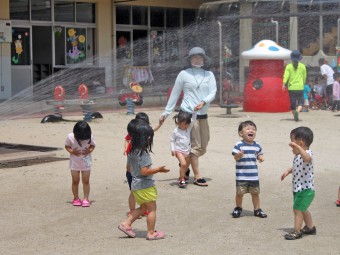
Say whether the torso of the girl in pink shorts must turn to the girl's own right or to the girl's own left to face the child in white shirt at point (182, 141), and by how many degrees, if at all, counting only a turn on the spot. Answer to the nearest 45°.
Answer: approximately 135° to the girl's own left

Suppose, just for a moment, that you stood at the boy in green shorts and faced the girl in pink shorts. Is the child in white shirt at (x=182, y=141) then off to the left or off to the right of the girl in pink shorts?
right

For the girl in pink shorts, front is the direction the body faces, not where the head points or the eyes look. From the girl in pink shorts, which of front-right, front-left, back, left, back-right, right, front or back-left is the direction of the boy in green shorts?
front-left

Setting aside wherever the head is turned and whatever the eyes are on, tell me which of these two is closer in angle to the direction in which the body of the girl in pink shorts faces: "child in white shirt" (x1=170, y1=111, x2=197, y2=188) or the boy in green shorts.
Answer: the boy in green shorts

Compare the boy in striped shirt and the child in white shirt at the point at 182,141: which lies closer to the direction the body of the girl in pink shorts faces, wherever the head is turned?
the boy in striped shirt

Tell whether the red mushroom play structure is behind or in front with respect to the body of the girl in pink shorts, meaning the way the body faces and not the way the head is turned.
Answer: behind
